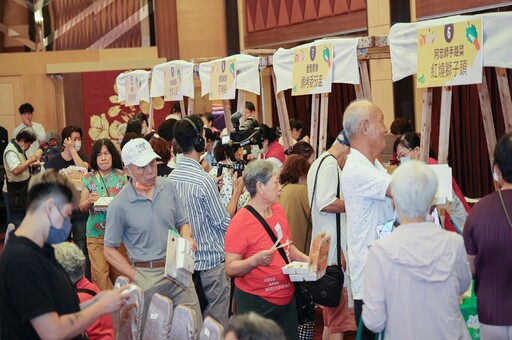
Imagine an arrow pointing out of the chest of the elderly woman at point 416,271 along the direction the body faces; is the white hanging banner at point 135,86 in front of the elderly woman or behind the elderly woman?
in front

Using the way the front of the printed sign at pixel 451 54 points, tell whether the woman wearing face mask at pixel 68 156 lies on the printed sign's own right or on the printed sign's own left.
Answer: on the printed sign's own right

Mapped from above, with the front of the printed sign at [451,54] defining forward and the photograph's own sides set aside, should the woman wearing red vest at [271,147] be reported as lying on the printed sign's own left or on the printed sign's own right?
on the printed sign's own right

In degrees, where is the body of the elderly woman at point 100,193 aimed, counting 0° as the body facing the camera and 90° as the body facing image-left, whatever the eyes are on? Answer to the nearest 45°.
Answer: approximately 0°

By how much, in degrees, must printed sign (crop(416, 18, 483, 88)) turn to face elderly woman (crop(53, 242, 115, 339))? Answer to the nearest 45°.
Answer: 0° — it already faces them

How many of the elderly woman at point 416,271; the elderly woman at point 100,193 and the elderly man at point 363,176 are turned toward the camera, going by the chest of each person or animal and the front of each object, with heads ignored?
1

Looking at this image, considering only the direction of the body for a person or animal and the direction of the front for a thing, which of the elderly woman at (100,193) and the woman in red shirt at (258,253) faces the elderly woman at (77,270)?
the elderly woman at (100,193)

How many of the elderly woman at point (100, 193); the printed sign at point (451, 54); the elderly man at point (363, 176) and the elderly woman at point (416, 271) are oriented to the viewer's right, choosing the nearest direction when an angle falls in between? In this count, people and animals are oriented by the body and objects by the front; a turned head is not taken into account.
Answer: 1

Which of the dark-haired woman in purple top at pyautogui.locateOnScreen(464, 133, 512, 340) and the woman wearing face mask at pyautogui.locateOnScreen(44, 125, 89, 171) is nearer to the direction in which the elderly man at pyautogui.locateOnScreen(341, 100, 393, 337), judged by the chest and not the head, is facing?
the dark-haired woman in purple top

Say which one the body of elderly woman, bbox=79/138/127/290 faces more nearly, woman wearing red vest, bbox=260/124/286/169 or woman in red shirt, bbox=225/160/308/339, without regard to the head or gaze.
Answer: the woman in red shirt

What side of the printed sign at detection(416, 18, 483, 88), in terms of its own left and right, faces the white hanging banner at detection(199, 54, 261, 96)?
right

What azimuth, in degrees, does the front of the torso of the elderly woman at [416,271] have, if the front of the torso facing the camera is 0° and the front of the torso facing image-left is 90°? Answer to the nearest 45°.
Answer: approximately 180°

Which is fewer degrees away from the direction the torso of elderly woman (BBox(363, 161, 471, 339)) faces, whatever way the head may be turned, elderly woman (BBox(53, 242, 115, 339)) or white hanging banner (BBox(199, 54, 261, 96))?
the white hanging banner

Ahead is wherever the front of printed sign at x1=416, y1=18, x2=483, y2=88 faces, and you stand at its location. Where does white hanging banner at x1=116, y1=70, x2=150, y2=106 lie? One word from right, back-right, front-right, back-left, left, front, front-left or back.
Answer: right

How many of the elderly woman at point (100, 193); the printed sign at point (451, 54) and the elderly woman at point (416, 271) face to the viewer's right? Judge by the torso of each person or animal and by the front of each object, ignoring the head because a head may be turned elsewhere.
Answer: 0

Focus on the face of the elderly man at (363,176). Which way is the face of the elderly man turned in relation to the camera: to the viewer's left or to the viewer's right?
to the viewer's right

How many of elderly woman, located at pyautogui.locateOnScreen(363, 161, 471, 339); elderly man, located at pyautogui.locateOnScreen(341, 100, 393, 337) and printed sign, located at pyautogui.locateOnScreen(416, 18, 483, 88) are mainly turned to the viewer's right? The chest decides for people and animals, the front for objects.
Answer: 1

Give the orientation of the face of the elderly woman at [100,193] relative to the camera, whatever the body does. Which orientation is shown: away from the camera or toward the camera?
toward the camera
